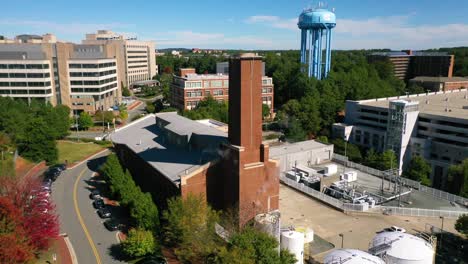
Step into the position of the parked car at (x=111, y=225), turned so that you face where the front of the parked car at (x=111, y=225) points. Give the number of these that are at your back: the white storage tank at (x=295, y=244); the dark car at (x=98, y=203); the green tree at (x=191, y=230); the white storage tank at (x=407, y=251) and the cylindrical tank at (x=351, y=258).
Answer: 4

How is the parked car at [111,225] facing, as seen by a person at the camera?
facing away from the viewer and to the left of the viewer

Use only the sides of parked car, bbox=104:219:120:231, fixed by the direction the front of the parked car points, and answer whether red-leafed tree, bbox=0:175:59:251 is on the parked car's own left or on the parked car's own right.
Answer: on the parked car's own left

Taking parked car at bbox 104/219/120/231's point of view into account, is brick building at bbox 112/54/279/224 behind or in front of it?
in front
